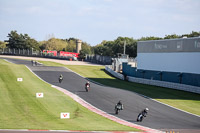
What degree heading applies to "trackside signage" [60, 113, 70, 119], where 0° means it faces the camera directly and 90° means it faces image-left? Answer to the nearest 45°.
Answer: approximately 0°
